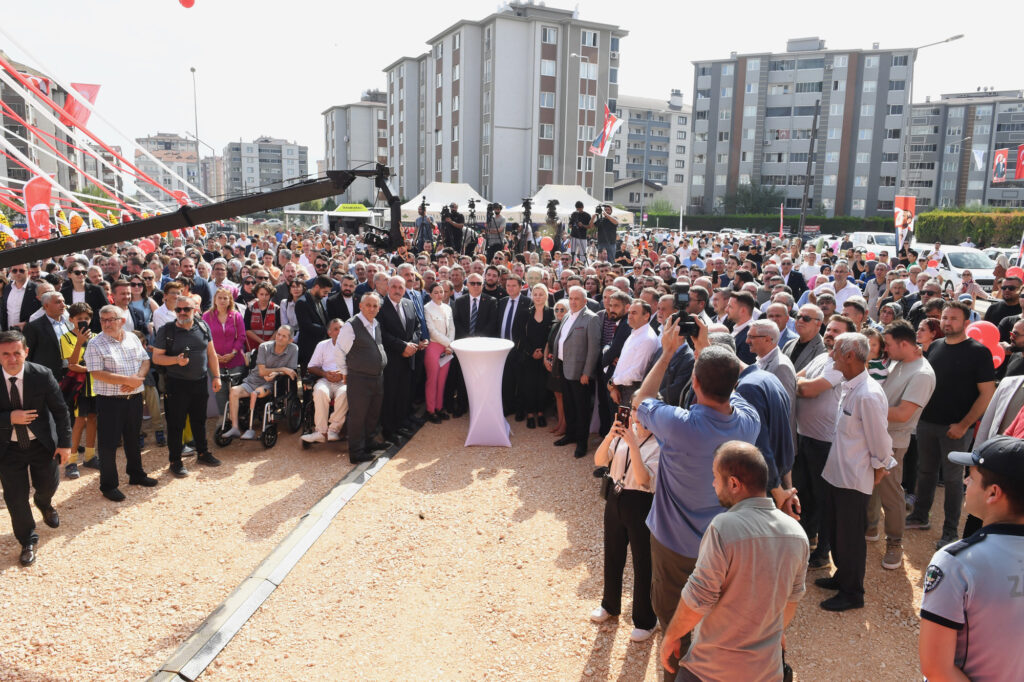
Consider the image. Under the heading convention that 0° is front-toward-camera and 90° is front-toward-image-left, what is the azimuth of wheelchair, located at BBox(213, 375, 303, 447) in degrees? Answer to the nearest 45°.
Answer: approximately 45°

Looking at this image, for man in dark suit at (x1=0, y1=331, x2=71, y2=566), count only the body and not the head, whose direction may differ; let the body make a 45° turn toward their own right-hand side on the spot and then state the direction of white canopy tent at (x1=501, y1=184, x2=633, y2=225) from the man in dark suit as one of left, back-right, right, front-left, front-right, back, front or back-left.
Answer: back

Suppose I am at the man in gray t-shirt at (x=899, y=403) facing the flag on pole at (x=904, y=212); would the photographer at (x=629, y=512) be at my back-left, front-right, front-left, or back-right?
back-left

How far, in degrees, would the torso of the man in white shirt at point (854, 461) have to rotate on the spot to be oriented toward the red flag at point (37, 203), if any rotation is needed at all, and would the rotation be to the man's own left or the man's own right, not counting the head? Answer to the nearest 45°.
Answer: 0° — they already face it

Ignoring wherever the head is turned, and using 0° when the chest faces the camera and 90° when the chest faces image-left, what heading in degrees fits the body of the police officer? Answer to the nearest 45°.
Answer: approximately 135°

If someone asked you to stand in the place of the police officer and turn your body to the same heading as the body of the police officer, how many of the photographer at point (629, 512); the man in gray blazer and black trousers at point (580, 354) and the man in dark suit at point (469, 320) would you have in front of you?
3

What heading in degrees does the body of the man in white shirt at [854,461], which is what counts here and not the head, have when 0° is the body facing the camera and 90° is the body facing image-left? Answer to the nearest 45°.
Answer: approximately 90°

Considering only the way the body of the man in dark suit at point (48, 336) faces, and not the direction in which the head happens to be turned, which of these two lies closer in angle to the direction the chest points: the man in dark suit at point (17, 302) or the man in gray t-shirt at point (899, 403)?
the man in gray t-shirt

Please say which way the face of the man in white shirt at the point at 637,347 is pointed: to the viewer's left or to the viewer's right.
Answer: to the viewer's left
